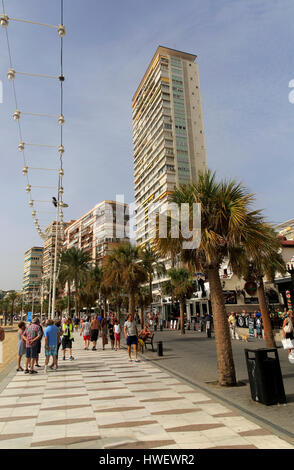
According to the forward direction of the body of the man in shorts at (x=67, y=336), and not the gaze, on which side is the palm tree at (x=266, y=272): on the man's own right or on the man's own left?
on the man's own left

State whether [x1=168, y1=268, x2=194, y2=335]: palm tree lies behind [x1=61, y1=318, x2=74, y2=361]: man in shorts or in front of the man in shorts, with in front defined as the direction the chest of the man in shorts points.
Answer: behind

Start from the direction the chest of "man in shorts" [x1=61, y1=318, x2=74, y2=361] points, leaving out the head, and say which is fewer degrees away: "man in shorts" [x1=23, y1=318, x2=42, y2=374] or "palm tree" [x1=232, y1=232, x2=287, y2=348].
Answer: the man in shorts

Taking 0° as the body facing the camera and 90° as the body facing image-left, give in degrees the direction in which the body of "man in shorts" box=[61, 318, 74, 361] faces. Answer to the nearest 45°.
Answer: approximately 0°

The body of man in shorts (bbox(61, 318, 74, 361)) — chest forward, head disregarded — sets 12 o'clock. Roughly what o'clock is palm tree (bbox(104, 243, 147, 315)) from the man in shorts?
The palm tree is roughly at 7 o'clock from the man in shorts.
